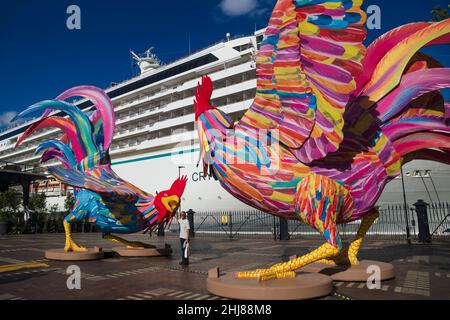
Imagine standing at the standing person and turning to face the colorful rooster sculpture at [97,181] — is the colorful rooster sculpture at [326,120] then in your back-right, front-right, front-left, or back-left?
back-left

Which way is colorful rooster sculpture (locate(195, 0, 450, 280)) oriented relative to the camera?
to the viewer's left

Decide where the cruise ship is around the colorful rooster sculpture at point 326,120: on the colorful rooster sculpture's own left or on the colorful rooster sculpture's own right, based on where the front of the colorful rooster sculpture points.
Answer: on the colorful rooster sculpture's own right

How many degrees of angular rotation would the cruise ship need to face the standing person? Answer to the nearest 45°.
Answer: approximately 45° to its right

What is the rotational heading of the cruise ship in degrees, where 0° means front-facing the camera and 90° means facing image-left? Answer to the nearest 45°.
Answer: approximately 315°

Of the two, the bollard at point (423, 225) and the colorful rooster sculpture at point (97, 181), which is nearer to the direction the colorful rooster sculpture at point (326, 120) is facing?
the colorful rooster sculpture

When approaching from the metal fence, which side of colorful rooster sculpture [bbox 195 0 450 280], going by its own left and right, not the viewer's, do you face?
right

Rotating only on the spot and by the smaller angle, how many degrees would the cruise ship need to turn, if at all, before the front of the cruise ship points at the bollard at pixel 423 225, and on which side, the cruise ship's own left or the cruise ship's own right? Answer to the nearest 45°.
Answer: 0° — it already faces it
